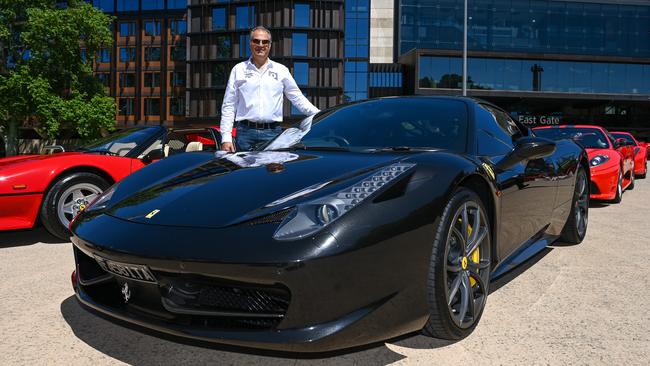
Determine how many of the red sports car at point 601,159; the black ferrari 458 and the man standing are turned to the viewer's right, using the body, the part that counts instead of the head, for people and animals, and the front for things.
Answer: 0

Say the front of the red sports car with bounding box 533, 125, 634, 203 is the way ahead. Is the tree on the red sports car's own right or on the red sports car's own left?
on the red sports car's own right

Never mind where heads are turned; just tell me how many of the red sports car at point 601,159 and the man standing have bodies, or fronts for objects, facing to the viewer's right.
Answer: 0

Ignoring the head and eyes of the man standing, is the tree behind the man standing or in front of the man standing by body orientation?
behind

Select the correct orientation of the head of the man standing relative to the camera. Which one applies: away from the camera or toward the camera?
toward the camera

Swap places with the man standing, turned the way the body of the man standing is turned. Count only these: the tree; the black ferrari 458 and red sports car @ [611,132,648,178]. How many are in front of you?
1

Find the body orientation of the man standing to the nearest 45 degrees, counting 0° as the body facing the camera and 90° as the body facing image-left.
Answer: approximately 0°

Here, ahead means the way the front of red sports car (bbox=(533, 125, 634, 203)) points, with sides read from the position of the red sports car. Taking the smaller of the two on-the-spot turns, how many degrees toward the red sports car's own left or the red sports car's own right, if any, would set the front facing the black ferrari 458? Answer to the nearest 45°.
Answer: approximately 45° to the red sports car's own left
